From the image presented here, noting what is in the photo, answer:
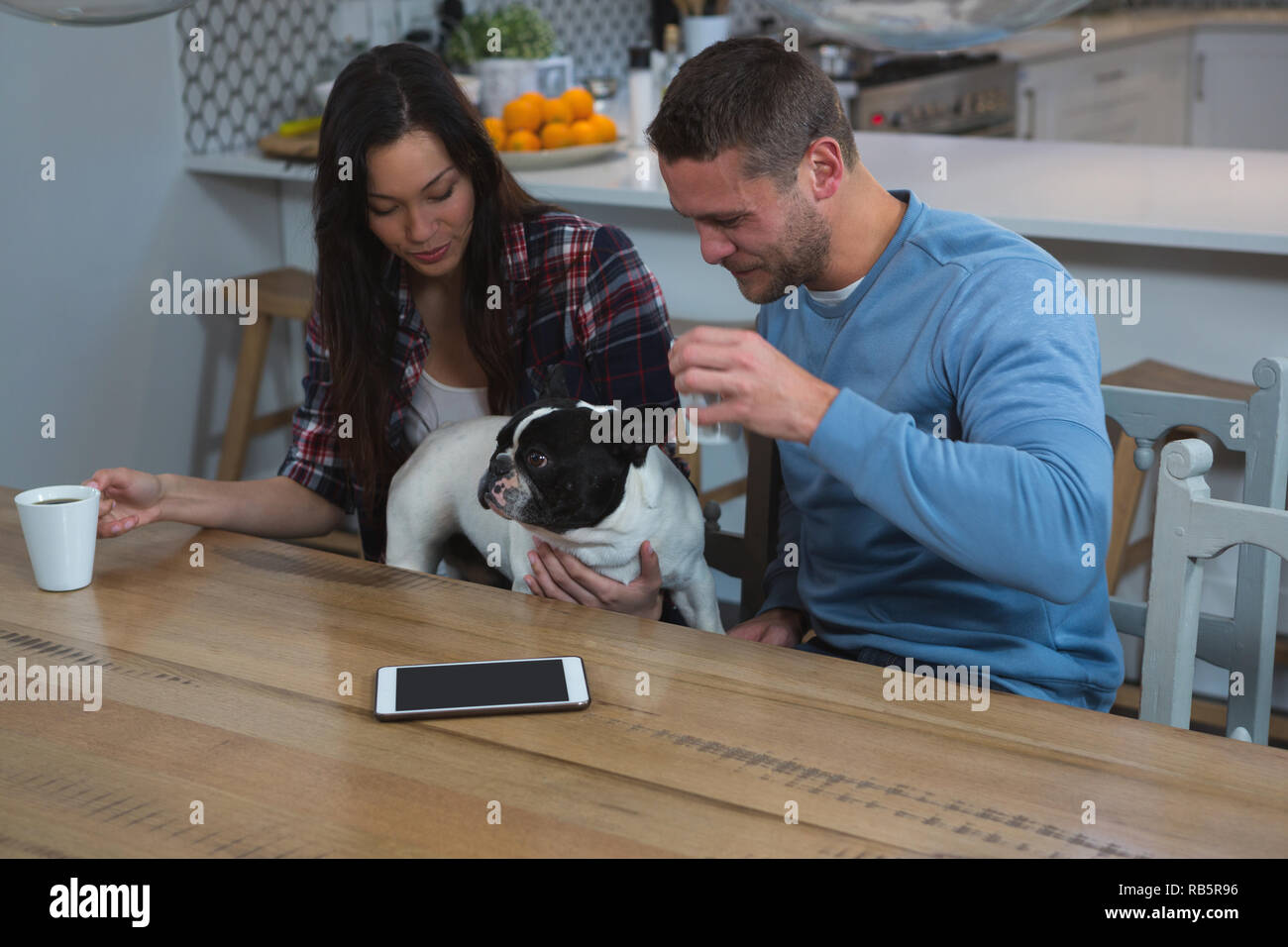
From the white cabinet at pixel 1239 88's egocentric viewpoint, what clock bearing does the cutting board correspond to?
The cutting board is roughly at 1 o'clock from the white cabinet.

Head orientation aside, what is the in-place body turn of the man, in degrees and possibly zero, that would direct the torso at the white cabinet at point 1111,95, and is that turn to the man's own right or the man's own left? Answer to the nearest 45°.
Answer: approximately 135° to the man's own right

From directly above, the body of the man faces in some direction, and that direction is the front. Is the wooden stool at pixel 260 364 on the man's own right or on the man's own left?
on the man's own right

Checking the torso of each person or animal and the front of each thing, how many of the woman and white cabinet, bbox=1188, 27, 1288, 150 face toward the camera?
2

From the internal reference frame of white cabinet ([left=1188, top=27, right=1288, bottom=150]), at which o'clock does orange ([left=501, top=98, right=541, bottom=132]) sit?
The orange is roughly at 1 o'clock from the white cabinet.

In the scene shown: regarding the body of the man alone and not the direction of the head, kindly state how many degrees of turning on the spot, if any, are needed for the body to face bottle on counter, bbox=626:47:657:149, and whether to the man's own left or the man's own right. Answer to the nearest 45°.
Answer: approximately 135° to the man's own right

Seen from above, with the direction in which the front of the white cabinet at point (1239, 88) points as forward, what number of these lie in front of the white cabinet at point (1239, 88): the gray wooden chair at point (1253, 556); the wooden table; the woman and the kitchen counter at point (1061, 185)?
4

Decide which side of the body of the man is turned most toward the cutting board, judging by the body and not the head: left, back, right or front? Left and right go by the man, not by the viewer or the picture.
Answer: right
